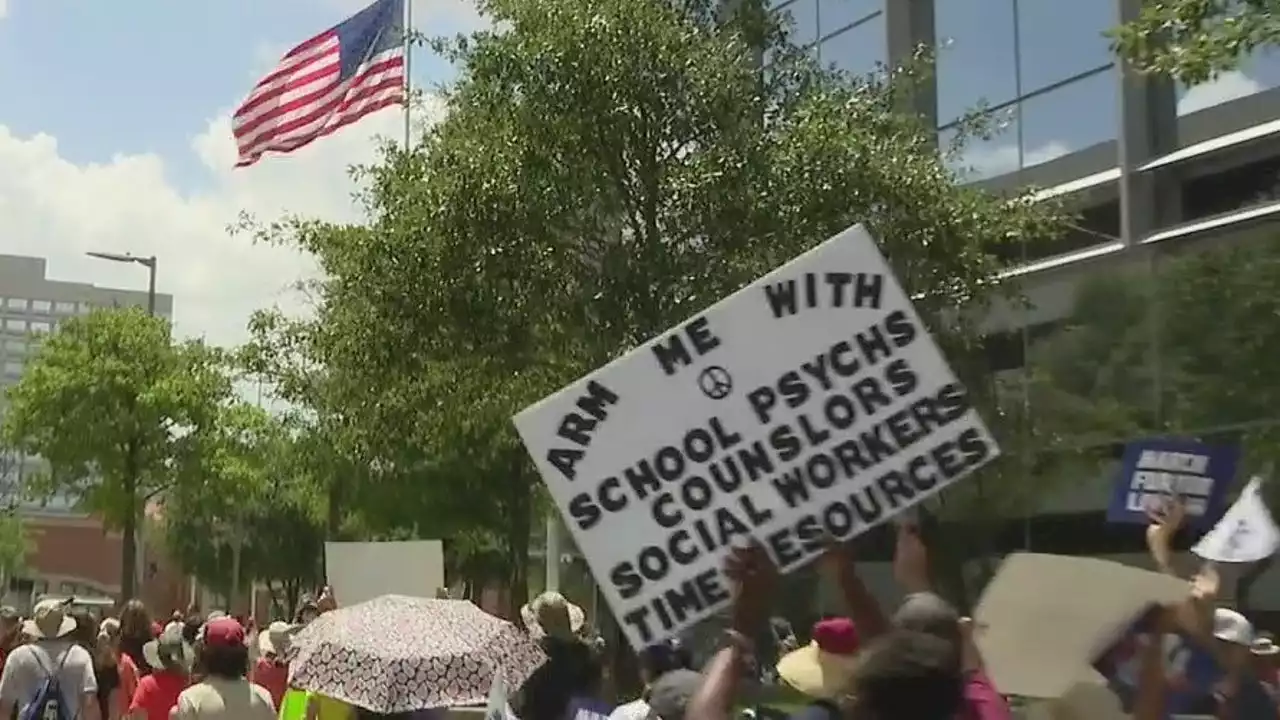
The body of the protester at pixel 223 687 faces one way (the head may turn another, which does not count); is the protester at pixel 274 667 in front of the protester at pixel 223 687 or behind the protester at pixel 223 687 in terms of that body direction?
in front

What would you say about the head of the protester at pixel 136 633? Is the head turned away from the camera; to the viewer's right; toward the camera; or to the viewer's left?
away from the camera

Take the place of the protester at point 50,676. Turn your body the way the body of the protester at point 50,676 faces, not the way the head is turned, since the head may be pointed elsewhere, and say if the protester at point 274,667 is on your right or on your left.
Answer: on your right

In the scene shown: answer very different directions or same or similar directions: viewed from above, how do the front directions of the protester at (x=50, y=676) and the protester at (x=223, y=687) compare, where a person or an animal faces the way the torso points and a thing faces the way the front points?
same or similar directions

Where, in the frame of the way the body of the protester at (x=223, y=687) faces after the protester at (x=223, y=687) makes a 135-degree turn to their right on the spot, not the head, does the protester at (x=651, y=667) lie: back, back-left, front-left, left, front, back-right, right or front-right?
front

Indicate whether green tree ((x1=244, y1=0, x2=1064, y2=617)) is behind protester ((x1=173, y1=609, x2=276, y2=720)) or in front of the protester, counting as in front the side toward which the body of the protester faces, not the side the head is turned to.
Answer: in front

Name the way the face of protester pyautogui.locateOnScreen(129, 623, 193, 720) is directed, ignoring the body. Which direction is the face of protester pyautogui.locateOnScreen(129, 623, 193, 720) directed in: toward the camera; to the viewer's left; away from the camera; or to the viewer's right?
away from the camera

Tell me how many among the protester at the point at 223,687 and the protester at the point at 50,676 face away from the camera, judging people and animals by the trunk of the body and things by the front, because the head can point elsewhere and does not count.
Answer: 2

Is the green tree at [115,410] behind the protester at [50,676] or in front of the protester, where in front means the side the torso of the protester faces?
in front

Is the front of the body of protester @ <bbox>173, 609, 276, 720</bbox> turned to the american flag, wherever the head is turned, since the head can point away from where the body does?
yes

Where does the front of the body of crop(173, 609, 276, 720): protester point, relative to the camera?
away from the camera

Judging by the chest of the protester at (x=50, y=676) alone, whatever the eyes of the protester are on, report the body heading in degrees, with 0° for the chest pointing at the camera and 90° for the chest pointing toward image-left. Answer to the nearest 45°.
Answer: approximately 180°
